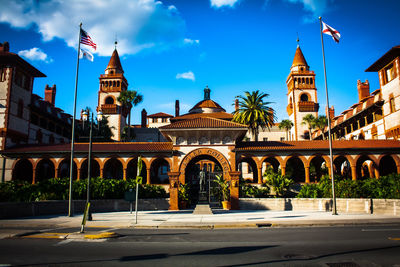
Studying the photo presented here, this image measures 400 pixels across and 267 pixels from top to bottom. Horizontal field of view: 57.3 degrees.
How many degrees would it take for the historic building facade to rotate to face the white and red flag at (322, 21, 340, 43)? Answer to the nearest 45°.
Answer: approximately 45° to its left

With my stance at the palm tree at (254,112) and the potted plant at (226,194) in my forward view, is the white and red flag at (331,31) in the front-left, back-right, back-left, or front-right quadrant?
front-left

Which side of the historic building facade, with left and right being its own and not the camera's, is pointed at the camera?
front

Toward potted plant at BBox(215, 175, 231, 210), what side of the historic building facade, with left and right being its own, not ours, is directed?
front

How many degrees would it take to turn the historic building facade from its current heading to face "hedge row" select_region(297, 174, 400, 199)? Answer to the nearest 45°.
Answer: approximately 45° to its left

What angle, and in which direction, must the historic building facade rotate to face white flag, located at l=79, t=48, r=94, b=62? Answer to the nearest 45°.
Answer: approximately 45° to its right

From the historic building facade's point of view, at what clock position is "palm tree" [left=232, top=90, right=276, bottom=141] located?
The palm tree is roughly at 7 o'clock from the historic building facade.

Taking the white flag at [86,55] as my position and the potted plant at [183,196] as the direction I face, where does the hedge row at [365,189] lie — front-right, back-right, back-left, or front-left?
front-right

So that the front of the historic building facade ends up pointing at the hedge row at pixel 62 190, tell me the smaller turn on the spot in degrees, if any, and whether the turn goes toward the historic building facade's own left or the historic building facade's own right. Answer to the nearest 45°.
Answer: approximately 45° to the historic building facade's own right

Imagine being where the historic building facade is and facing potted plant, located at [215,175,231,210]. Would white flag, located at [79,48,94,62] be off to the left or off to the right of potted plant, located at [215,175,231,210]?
right

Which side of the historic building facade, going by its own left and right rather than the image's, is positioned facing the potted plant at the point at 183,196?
front
